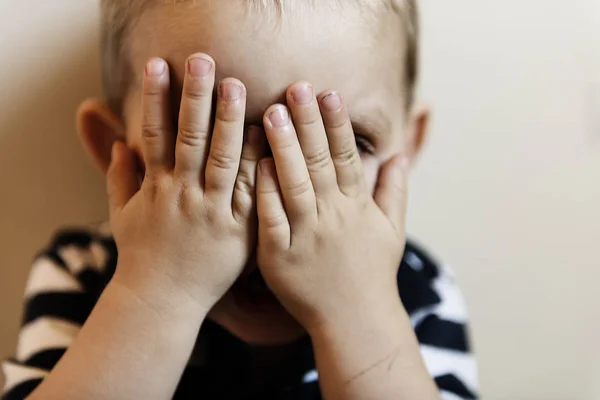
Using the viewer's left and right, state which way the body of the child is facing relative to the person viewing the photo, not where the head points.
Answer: facing the viewer

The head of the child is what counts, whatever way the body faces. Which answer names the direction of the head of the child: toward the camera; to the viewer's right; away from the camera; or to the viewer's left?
toward the camera
